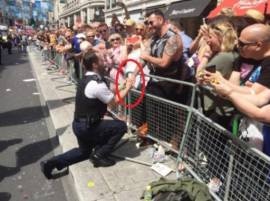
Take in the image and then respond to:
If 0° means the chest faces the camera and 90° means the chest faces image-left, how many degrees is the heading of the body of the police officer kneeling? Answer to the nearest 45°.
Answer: approximately 270°

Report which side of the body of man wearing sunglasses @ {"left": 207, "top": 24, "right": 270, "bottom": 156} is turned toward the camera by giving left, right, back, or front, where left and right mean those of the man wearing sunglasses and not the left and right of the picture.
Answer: left

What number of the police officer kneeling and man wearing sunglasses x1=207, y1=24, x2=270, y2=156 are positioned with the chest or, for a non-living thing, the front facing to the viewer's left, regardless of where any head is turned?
1

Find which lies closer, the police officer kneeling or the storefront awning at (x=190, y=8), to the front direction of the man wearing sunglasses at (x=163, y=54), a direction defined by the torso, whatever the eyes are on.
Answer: the police officer kneeling

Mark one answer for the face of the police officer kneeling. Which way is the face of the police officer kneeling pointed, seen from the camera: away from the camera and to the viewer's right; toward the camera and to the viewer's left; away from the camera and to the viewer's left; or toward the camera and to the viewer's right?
away from the camera and to the viewer's right

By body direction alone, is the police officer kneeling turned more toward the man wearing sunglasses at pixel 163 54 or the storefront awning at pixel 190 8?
the man wearing sunglasses

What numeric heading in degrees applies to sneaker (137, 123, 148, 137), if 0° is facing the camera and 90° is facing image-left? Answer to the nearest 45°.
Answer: approximately 45°

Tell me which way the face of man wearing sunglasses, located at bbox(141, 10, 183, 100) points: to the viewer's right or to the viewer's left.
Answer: to the viewer's left
